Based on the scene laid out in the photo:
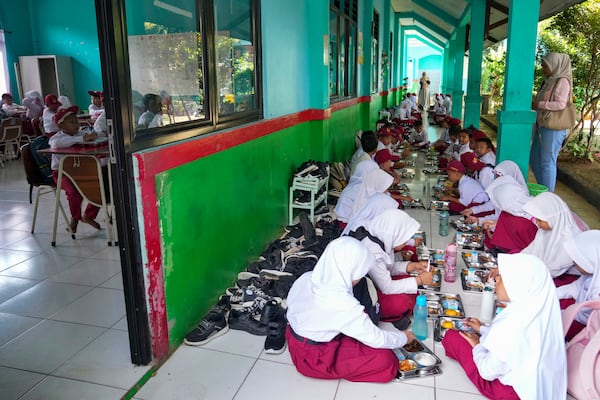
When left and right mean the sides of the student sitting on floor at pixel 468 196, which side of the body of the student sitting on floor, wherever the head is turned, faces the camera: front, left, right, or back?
left

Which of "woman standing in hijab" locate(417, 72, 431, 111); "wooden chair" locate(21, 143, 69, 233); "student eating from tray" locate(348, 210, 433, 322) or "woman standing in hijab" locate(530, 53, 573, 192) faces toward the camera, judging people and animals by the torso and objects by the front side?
"woman standing in hijab" locate(417, 72, 431, 111)

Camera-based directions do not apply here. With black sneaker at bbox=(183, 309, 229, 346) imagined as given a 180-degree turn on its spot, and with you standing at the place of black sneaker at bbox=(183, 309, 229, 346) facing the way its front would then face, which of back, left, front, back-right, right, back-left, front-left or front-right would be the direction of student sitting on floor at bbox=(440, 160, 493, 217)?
front

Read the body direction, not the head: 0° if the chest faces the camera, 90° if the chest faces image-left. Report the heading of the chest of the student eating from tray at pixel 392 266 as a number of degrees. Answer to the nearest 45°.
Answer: approximately 270°

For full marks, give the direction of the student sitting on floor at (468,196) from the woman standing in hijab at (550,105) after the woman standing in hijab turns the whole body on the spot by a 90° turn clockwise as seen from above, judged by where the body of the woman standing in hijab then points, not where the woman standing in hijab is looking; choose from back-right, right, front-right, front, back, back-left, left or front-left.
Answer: back-left

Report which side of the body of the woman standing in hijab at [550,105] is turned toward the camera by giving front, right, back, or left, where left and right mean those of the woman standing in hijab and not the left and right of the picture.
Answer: left

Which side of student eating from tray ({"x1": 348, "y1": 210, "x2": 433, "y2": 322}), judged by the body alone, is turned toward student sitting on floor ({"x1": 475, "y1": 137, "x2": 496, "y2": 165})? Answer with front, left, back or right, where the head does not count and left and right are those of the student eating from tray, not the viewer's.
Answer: left

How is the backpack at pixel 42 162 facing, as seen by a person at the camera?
facing to the left of the viewer

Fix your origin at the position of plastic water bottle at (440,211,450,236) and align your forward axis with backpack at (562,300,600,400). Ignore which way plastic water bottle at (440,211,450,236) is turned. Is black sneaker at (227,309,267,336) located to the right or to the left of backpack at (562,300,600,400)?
right

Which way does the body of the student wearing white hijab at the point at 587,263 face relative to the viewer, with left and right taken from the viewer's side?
facing to the left of the viewer

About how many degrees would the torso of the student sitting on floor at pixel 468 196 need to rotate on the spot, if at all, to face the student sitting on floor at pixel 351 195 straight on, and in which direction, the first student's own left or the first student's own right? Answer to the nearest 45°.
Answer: approximately 45° to the first student's own left

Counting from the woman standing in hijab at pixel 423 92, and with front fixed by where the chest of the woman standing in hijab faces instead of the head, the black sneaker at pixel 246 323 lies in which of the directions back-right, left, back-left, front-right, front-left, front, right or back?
front

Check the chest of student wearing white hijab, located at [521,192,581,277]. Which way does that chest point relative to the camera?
to the viewer's left

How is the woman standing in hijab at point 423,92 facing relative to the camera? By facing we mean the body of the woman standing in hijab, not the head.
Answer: toward the camera

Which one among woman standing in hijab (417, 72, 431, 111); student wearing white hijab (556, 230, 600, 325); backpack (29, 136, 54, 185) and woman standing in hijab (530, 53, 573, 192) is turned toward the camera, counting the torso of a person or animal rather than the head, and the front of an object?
woman standing in hijab (417, 72, 431, 111)

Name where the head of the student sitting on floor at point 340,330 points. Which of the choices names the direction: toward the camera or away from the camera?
away from the camera

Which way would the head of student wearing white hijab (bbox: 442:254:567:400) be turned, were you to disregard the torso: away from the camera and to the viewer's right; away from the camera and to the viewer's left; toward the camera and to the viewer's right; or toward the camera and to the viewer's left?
away from the camera and to the viewer's left

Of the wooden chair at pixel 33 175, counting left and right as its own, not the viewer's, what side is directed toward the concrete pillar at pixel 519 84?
front

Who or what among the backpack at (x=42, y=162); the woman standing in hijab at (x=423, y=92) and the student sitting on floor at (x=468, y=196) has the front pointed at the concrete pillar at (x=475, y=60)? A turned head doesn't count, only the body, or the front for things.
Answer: the woman standing in hijab
